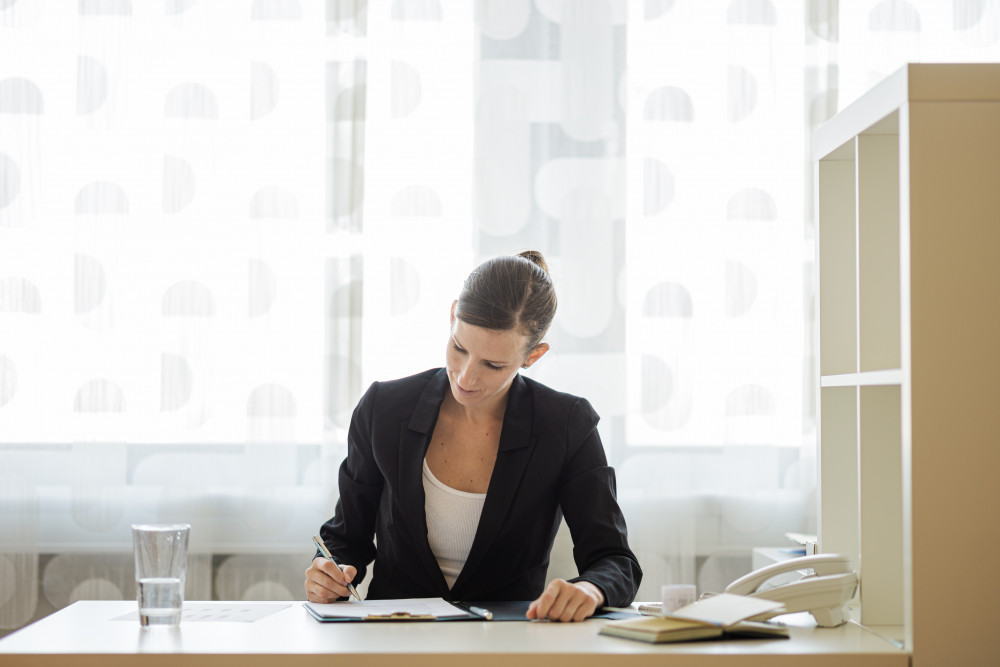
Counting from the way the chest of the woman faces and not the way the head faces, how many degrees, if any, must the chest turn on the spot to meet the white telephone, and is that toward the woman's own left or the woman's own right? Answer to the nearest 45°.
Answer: approximately 45° to the woman's own left

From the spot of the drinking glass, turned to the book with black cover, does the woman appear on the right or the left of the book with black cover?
left

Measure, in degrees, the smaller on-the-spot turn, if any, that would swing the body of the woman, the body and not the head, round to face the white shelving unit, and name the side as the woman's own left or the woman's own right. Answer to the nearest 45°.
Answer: approximately 45° to the woman's own left

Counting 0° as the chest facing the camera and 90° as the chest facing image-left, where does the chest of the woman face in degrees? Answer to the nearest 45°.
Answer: approximately 0°
